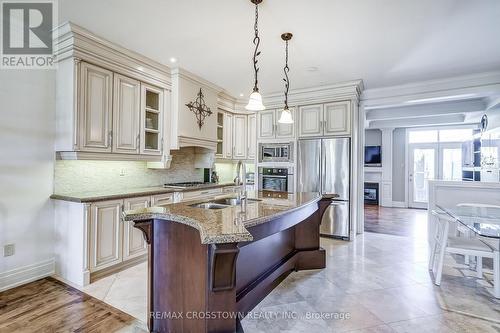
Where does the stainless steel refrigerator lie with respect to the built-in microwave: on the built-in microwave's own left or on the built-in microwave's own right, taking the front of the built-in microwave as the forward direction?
on the built-in microwave's own left

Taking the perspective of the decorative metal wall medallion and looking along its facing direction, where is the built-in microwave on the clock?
The built-in microwave is roughly at 10 o'clock from the decorative metal wall medallion.

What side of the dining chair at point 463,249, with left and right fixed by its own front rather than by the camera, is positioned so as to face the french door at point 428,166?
left

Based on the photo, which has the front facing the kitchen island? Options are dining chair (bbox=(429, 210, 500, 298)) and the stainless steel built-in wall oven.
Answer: the stainless steel built-in wall oven

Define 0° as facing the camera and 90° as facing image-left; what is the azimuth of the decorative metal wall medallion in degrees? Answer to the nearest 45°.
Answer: approximately 315°

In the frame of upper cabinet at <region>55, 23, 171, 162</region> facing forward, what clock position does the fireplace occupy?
The fireplace is roughly at 10 o'clock from the upper cabinet.

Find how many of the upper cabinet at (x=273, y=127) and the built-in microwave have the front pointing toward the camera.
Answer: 2

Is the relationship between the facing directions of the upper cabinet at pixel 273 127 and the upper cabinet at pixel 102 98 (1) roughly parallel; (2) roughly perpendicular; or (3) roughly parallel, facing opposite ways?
roughly perpendicular

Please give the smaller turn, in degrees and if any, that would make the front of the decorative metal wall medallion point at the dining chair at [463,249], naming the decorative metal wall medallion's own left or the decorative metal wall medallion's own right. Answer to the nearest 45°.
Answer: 0° — it already faces it

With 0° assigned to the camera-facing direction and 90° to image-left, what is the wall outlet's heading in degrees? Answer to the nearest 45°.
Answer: approximately 315°

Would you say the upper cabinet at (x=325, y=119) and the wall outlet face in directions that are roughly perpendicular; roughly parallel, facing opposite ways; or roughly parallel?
roughly perpendicular
